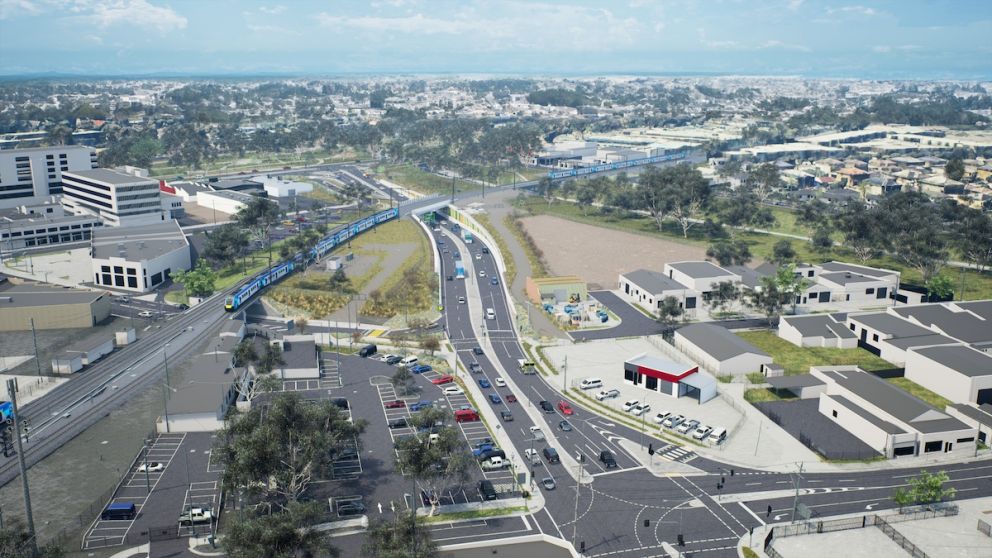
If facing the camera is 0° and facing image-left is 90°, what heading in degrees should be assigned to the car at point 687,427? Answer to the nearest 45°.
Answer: approximately 45°

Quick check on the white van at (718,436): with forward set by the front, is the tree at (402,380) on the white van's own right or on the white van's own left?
on the white van's own right

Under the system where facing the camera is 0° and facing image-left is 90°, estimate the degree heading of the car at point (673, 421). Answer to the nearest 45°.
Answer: approximately 45°

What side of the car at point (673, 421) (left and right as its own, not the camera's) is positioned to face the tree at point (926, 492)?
left

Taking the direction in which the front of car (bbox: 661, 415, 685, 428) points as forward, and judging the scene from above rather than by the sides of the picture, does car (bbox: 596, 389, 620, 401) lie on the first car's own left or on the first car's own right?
on the first car's own right

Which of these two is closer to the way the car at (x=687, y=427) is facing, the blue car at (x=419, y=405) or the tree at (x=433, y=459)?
the tree

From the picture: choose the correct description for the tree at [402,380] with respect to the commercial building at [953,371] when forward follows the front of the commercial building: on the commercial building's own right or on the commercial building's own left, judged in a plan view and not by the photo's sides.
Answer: on the commercial building's own right

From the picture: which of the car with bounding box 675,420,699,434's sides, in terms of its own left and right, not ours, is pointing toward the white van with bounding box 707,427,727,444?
left

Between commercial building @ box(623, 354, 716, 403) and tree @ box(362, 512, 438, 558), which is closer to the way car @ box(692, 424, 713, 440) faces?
the tree
